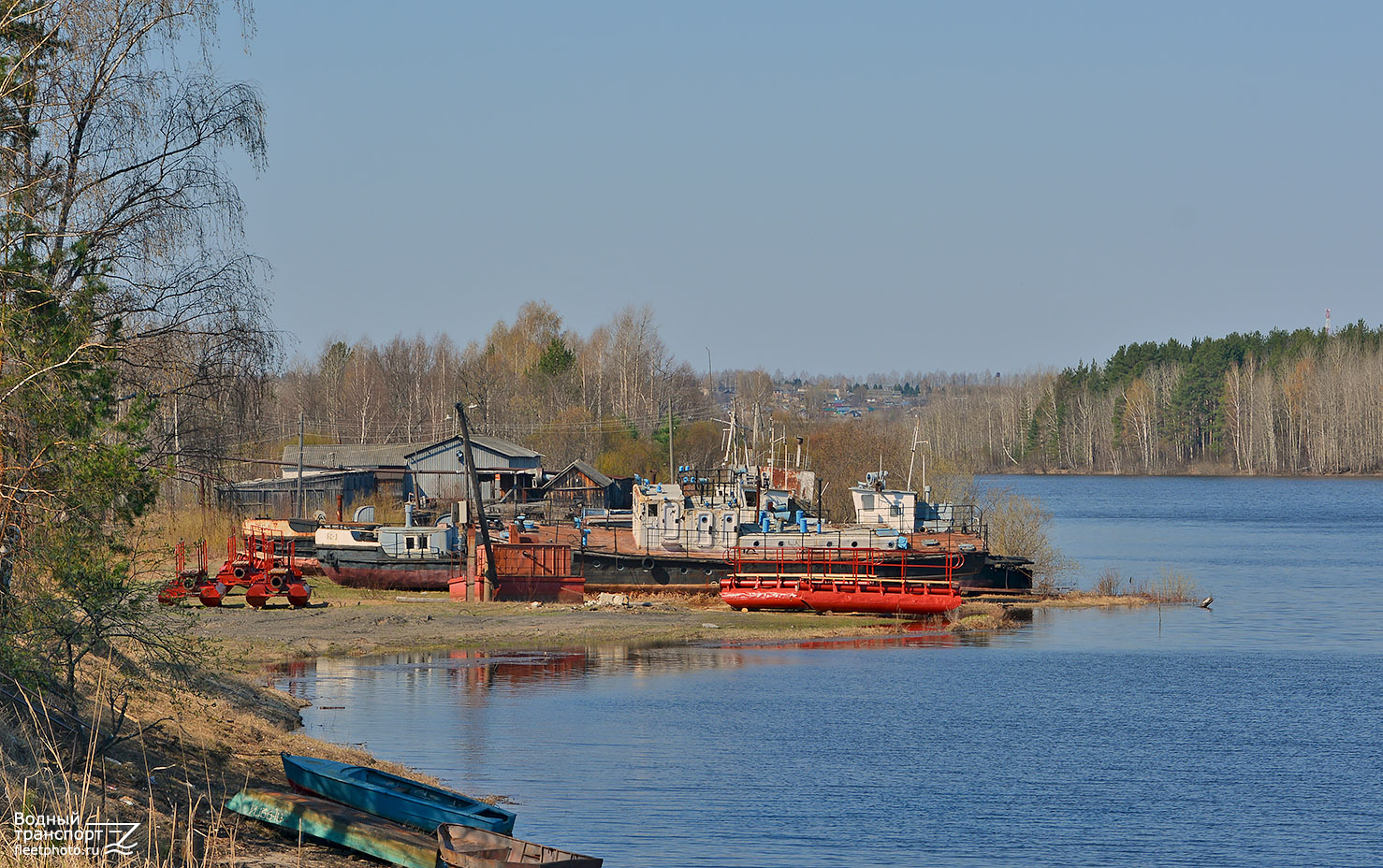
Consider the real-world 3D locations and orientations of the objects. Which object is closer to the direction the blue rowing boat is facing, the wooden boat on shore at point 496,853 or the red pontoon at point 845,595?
the red pontoon

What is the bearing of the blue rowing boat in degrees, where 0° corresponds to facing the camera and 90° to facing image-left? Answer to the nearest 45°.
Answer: approximately 135°

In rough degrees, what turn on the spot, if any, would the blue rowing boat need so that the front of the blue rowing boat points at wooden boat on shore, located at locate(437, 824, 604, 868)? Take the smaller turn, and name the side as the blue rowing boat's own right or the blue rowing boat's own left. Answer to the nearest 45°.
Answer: approximately 180°

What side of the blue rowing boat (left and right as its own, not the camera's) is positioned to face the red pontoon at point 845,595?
right

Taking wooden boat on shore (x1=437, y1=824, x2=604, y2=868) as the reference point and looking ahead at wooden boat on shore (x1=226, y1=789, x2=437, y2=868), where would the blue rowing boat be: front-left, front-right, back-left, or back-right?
front-right
